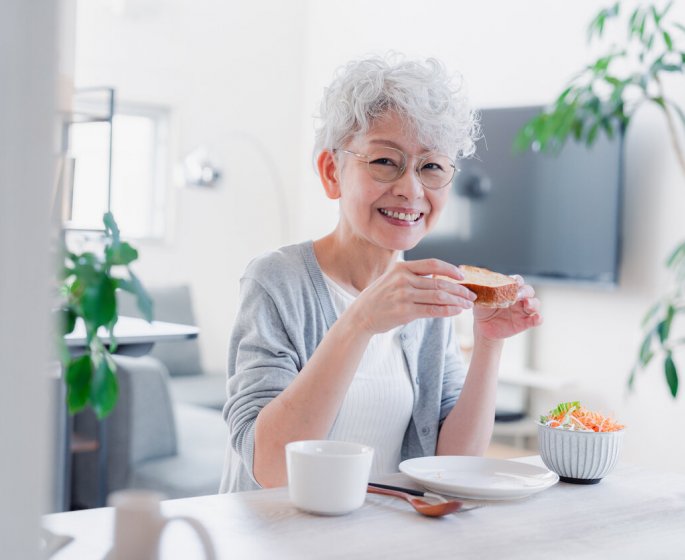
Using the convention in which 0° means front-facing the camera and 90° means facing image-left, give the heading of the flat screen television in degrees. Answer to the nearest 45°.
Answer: approximately 45°

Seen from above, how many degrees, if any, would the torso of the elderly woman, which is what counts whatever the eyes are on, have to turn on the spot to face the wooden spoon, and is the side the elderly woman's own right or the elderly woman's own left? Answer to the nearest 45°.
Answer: approximately 45° to the elderly woman's own right

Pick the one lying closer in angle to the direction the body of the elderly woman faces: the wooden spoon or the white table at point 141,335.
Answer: the wooden spoon

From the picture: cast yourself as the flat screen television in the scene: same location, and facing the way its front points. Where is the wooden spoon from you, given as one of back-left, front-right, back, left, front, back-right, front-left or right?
front-left

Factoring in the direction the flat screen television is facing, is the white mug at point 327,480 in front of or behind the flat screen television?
in front

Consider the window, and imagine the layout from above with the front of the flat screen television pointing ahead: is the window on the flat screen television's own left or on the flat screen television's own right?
on the flat screen television's own right

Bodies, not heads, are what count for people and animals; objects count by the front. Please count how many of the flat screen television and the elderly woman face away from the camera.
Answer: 0
